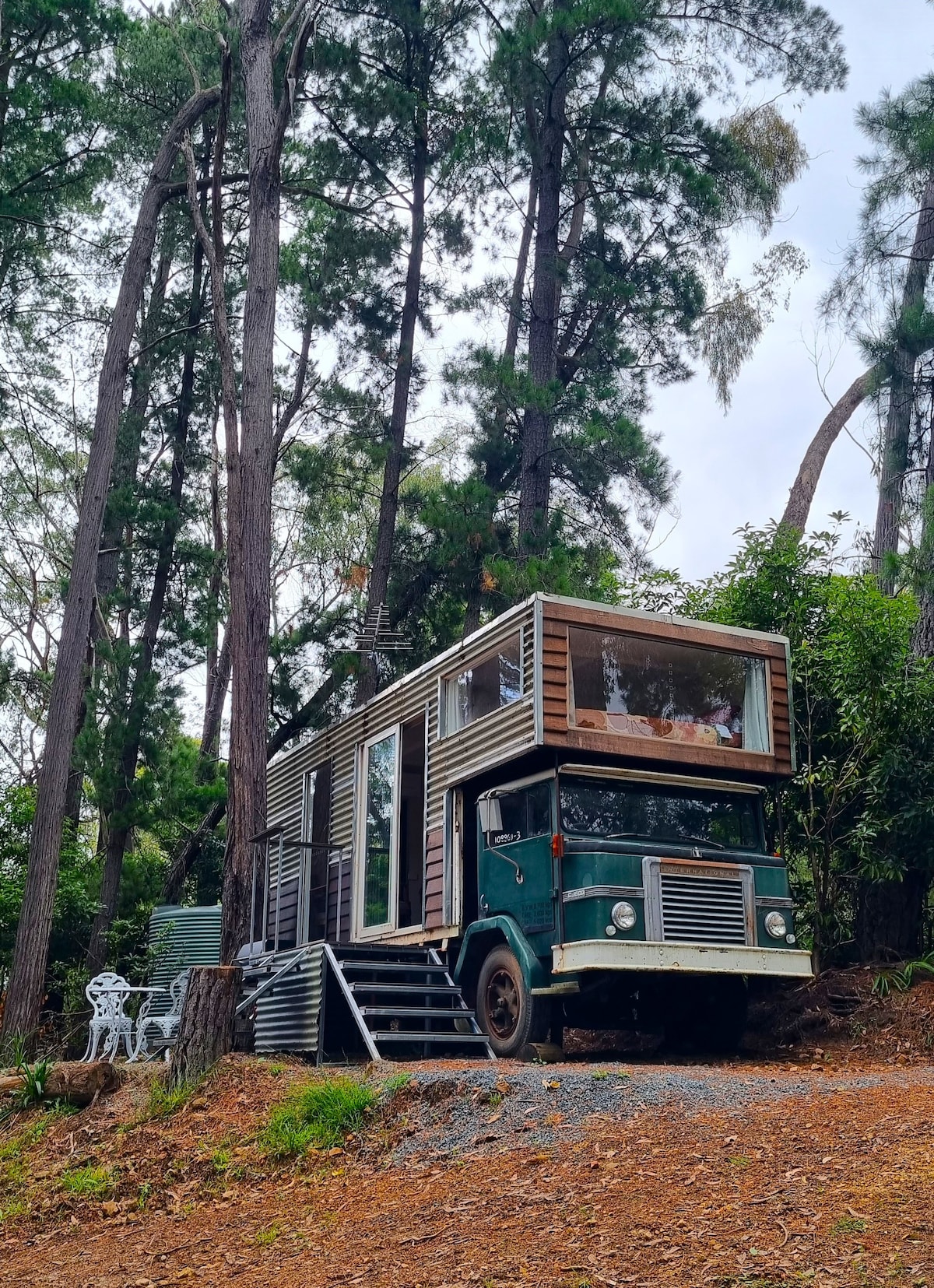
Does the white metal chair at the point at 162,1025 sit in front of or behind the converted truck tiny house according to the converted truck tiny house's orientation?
behind

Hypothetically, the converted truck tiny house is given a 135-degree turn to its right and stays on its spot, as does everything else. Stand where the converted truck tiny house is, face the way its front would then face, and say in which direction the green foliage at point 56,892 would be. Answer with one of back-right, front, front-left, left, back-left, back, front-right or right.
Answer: front-right

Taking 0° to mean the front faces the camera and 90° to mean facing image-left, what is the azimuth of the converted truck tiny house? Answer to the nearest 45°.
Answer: approximately 315°

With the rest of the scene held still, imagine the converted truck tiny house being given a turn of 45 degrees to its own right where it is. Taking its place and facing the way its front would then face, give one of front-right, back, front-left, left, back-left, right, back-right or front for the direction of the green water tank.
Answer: back-right
